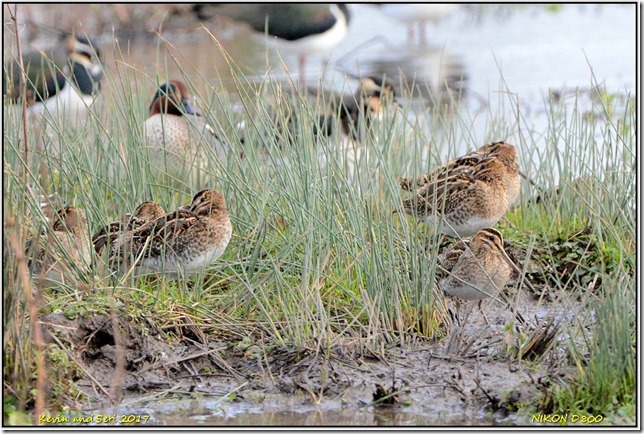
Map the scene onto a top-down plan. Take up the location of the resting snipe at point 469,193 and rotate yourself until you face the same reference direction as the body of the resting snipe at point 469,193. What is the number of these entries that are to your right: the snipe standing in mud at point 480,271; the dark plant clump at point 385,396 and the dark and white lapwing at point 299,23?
2

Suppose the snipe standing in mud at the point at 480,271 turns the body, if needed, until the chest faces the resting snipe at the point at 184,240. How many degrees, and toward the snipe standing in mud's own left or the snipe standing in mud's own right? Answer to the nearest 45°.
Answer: approximately 135° to the snipe standing in mud's own right

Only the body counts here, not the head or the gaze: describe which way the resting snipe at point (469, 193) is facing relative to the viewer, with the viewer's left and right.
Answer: facing to the right of the viewer

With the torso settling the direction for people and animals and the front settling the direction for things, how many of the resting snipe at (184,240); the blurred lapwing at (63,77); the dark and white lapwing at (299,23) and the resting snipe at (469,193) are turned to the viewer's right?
4

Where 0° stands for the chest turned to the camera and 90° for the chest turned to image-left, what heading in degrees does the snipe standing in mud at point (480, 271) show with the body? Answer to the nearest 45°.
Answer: approximately 315°

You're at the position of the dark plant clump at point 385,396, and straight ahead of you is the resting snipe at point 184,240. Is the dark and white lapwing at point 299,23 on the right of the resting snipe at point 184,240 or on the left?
right

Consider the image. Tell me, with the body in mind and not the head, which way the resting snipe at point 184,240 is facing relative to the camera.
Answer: to the viewer's right

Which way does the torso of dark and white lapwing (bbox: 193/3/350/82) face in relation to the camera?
to the viewer's right

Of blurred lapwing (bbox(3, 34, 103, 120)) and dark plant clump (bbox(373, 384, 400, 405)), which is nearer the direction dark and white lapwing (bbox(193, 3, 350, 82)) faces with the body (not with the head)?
the dark plant clump

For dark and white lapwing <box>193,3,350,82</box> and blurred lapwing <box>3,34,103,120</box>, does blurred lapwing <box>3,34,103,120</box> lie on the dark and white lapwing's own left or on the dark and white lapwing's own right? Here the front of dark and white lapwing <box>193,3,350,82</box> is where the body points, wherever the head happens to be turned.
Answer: on the dark and white lapwing's own right

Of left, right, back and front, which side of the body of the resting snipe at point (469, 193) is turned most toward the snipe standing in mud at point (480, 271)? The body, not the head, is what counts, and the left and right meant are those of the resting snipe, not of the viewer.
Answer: right
